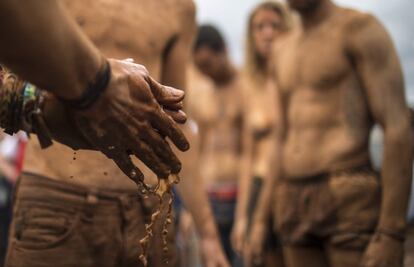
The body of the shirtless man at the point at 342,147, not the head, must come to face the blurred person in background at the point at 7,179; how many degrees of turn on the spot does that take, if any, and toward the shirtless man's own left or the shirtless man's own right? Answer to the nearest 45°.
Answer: approximately 90° to the shirtless man's own right

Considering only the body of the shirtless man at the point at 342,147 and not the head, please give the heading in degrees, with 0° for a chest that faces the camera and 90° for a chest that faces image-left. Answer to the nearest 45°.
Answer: approximately 45°

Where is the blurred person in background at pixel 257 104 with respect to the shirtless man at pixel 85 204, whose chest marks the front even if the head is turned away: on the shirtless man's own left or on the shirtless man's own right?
on the shirtless man's own left

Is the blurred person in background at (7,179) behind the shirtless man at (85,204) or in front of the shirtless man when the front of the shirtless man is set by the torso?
behind

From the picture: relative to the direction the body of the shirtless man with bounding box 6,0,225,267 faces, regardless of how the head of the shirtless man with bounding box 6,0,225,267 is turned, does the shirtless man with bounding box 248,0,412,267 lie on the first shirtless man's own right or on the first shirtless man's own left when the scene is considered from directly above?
on the first shirtless man's own left

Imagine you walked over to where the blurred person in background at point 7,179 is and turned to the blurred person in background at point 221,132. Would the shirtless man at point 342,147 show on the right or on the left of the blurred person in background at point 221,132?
right

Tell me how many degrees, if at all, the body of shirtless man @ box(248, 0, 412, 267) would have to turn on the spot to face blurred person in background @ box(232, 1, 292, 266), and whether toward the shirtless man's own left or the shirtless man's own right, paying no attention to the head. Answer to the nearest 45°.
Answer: approximately 135° to the shirtless man's own right

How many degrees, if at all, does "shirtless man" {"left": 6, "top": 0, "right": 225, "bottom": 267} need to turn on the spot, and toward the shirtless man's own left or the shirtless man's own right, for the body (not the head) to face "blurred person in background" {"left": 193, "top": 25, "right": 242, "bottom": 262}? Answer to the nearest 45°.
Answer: approximately 135° to the shirtless man's own left

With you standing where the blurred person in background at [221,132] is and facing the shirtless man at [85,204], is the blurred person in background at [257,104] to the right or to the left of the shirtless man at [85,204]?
left

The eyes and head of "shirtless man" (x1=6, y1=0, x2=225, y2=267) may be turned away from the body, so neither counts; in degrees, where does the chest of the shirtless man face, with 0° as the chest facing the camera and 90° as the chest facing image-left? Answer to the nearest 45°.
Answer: approximately 315°
